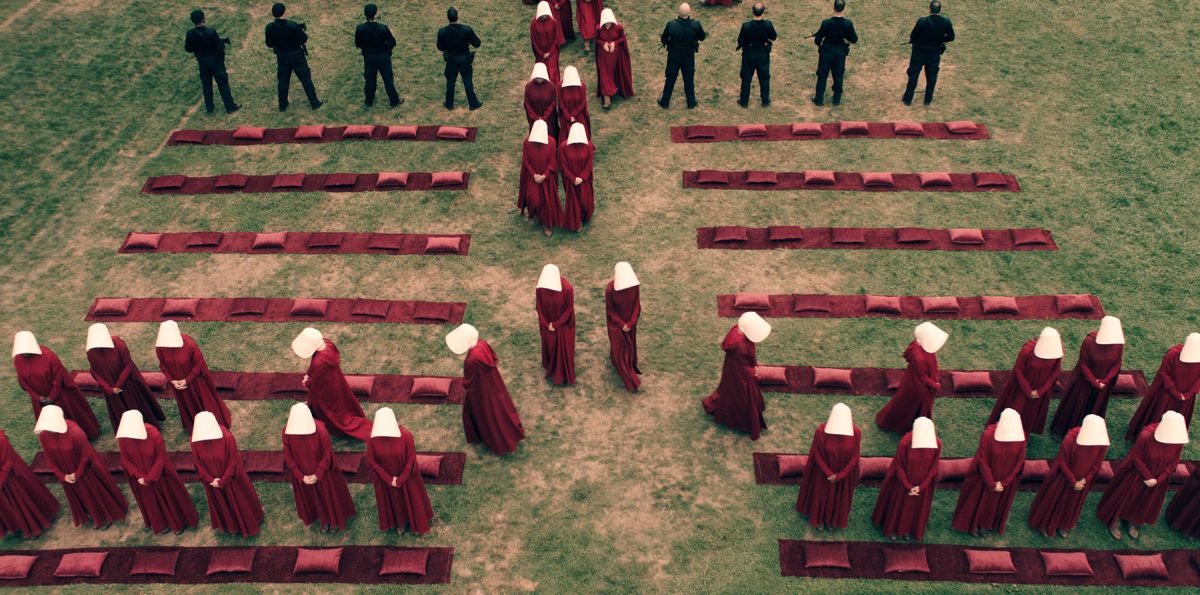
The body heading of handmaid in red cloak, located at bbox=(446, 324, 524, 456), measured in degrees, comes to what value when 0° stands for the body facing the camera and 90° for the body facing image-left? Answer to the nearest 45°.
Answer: approximately 90°

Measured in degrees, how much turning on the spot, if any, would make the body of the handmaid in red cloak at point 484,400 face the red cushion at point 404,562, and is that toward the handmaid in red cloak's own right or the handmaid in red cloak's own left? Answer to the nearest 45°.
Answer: approximately 45° to the handmaid in red cloak's own left

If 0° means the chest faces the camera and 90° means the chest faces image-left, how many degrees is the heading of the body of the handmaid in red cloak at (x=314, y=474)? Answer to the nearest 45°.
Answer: approximately 0°

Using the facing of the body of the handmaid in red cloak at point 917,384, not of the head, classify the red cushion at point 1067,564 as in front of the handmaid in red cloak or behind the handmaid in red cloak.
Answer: in front

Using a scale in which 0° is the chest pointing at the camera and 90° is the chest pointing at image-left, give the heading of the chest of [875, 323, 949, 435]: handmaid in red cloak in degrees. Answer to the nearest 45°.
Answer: approximately 270°

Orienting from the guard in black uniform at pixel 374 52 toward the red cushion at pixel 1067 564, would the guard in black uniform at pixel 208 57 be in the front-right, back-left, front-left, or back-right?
back-right

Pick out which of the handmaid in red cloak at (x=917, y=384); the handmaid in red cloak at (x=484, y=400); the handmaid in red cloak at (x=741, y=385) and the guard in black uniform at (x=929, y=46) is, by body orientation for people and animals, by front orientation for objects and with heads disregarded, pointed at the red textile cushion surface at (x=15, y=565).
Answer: the handmaid in red cloak at (x=484, y=400)
